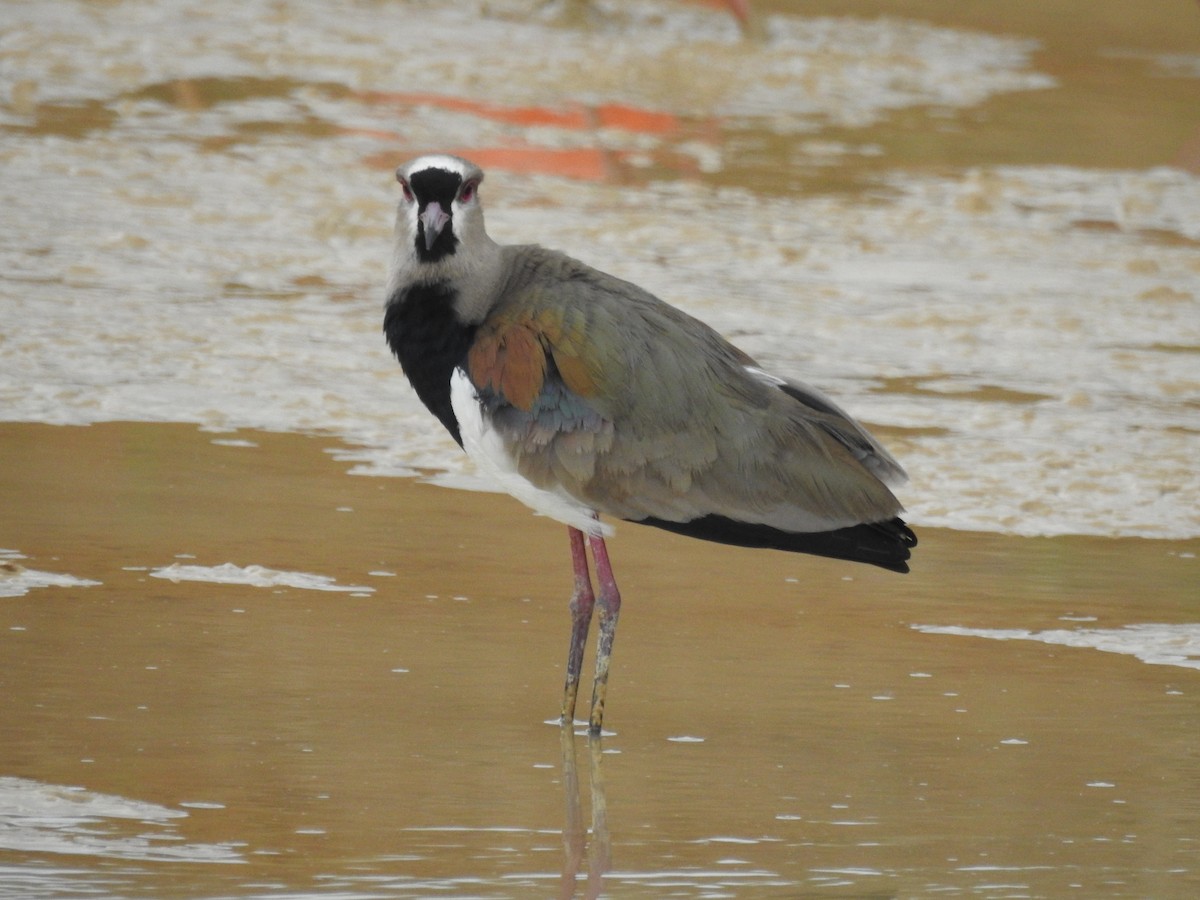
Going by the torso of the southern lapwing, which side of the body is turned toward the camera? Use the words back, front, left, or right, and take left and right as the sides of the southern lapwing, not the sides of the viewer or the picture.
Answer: left
